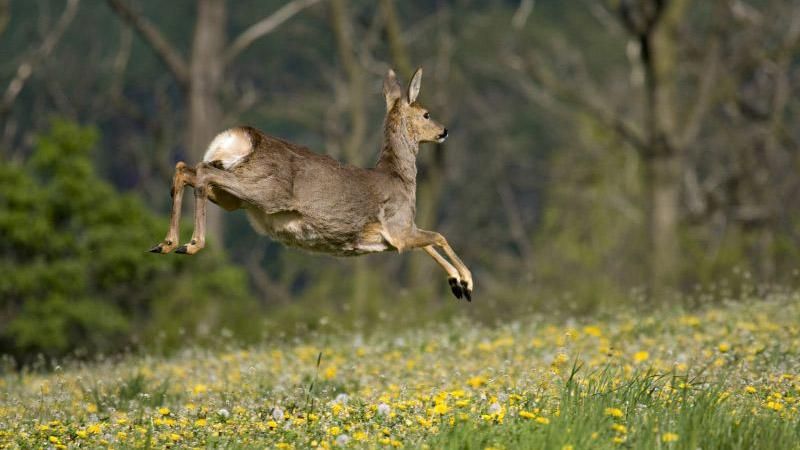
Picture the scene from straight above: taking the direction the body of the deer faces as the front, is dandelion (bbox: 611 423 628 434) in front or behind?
in front

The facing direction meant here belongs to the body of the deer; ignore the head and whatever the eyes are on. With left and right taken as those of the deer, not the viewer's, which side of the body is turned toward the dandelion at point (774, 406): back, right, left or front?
front

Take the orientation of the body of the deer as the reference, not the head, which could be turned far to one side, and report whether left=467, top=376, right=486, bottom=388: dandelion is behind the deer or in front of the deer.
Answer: in front

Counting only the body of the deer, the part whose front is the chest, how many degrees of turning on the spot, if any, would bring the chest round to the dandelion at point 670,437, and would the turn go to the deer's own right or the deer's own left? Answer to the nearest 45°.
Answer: approximately 45° to the deer's own right

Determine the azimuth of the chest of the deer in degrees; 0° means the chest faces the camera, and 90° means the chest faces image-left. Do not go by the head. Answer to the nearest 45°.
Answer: approximately 270°
